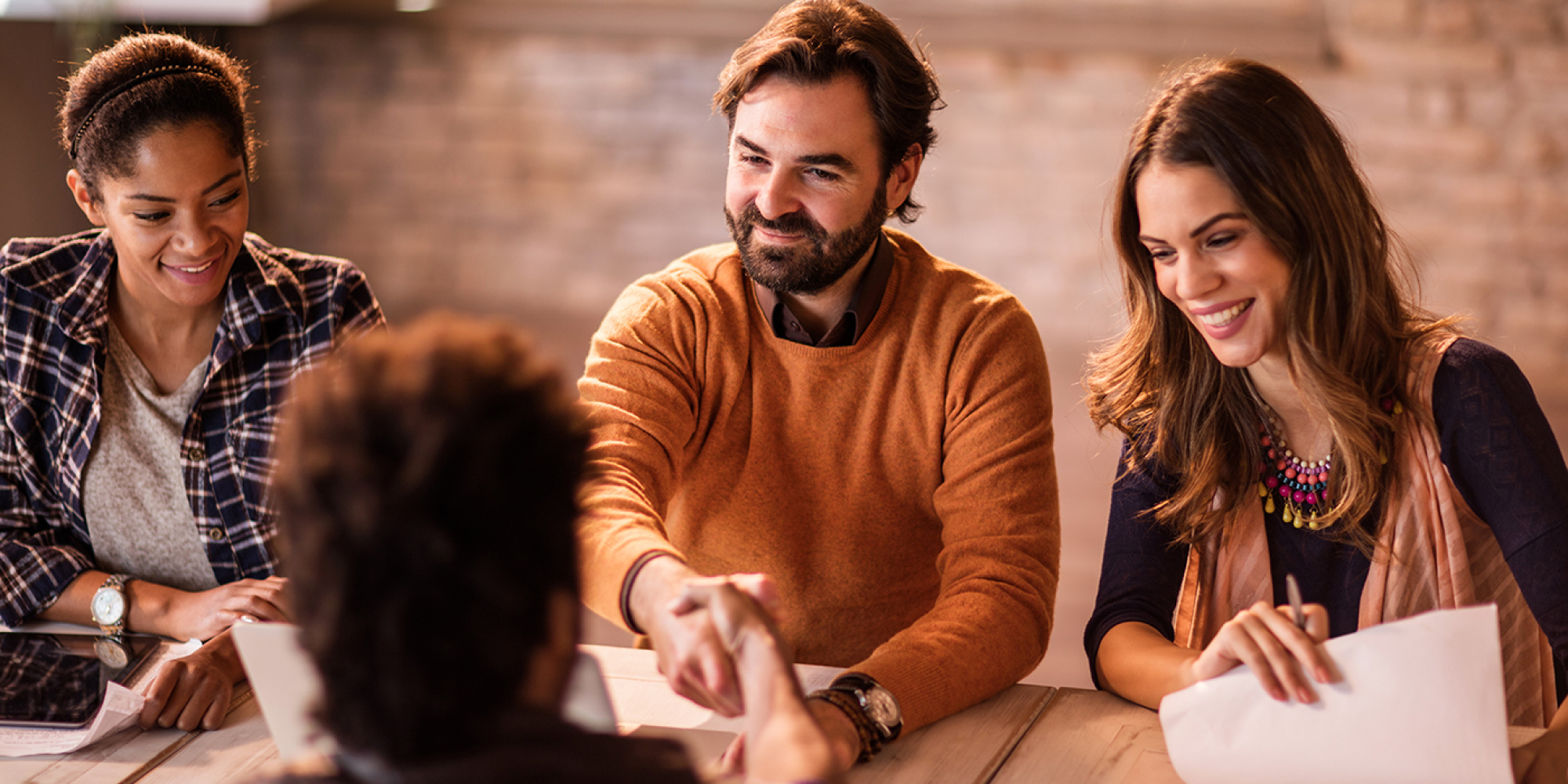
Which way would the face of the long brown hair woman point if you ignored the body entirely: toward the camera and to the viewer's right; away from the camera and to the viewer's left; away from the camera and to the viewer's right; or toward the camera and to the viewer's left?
toward the camera and to the viewer's left

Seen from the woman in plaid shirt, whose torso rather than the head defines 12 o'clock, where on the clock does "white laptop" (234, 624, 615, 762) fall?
The white laptop is roughly at 12 o'clock from the woman in plaid shirt.

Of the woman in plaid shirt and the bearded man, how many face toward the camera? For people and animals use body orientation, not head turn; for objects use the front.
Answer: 2

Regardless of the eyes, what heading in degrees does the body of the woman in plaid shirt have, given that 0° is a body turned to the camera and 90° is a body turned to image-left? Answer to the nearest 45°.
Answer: approximately 0°

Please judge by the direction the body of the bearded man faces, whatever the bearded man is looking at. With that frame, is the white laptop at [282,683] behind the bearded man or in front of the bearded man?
in front

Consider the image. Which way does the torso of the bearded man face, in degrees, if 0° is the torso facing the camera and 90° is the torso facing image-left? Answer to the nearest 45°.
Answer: approximately 0°

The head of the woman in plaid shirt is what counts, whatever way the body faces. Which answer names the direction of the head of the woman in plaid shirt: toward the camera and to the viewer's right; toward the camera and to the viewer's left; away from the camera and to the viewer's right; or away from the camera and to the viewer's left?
toward the camera and to the viewer's right

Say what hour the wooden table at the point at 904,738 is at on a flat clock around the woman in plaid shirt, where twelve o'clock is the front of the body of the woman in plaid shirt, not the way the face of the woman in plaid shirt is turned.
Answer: The wooden table is roughly at 11 o'clock from the woman in plaid shirt.
